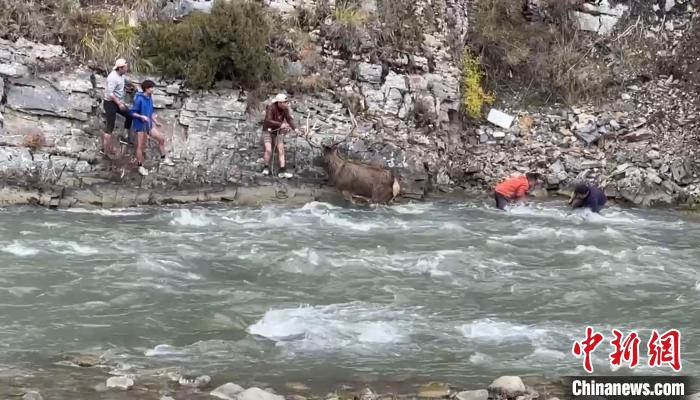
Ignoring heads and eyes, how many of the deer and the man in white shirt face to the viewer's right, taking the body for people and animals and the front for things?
1

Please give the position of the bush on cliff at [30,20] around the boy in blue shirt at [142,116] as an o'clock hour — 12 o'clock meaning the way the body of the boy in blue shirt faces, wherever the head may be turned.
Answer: The bush on cliff is roughly at 6 o'clock from the boy in blue shirt.

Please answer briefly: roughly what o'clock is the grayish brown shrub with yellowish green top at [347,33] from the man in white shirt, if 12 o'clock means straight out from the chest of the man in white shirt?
The grayish brown shrub with yellowish green top is roughly at 11 o'clock from the man in white shirt.

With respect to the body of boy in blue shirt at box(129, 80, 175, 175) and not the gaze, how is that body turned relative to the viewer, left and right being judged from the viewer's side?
facing the viewer and to the right of the viewer

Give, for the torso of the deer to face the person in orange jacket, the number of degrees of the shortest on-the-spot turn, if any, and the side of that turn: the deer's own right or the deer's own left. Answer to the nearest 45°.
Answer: approximately 135° to the deer's own right

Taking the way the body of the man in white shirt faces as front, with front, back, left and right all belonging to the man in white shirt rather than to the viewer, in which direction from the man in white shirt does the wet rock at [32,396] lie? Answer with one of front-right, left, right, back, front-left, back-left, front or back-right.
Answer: right

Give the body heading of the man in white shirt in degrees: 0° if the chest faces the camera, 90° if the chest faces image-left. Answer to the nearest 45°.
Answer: approximately 270°

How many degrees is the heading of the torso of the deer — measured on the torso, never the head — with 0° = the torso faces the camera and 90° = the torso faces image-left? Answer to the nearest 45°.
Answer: approximately 135°

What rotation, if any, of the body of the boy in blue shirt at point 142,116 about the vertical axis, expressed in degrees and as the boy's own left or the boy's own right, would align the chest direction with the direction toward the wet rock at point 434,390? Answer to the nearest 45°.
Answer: approximately 45° to the boy's own right

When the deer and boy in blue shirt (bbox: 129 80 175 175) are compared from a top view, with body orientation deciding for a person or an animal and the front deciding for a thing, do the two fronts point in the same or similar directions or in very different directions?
very different directions
